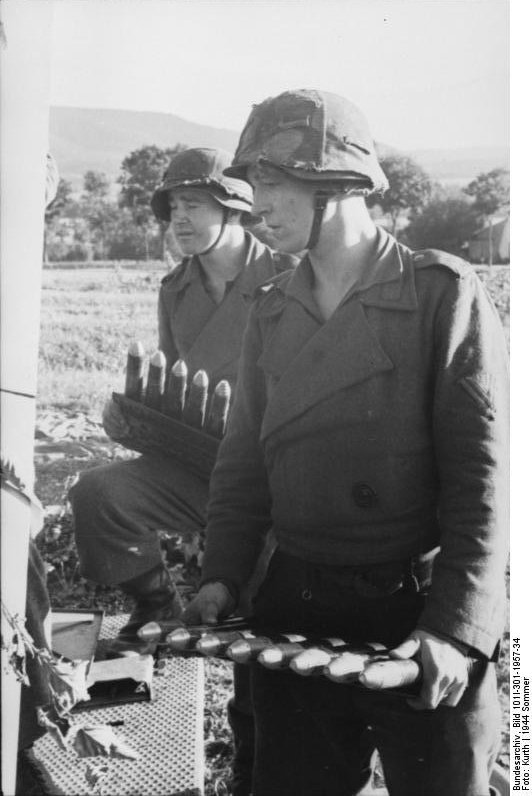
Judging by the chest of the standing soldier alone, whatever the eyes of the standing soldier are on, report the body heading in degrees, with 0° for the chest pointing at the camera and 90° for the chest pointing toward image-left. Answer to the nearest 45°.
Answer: approximately 45°

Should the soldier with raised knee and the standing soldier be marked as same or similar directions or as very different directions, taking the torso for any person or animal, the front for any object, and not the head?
same or similar directions

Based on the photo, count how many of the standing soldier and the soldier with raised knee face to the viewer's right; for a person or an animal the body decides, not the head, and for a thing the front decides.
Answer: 0

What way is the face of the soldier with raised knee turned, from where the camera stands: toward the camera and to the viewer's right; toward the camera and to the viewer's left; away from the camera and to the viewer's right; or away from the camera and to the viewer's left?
toward the camera and to the viewer's left

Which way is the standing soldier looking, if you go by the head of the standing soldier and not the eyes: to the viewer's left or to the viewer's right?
to the viewer's left
